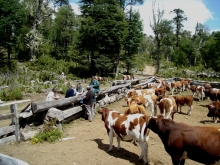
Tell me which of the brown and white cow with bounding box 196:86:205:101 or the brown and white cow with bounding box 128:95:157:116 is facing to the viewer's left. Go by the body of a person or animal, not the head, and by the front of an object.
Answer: the brown and white cow with bounding box 128:95:157:116

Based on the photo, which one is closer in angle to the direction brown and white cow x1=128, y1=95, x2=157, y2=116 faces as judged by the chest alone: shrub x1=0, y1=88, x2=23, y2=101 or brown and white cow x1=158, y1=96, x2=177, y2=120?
the shrub

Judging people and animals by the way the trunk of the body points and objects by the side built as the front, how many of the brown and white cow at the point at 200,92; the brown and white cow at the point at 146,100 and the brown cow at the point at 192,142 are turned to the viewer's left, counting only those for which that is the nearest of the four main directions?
2

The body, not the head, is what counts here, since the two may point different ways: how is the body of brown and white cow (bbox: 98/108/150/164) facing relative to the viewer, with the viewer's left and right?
facing away from the viewer and to the left of the viewer

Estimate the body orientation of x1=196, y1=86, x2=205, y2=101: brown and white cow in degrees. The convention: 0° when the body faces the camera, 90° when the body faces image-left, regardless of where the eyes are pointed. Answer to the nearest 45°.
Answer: approximately 0°

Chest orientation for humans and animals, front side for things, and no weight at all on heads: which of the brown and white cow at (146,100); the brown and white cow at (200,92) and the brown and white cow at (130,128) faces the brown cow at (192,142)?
the brown and white cow at (200,92)

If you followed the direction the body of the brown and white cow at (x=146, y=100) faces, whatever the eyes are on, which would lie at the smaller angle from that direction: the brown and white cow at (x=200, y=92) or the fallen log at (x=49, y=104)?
the fallen log

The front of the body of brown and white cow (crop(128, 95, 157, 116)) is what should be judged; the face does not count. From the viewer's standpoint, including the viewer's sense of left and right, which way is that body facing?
facing to the left of the viewer

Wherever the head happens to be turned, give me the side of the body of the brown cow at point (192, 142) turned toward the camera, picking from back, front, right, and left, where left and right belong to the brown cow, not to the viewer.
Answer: left
